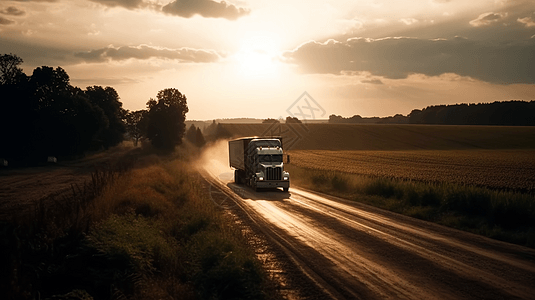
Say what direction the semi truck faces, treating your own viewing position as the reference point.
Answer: facing the viewer and to the right of the viewer
